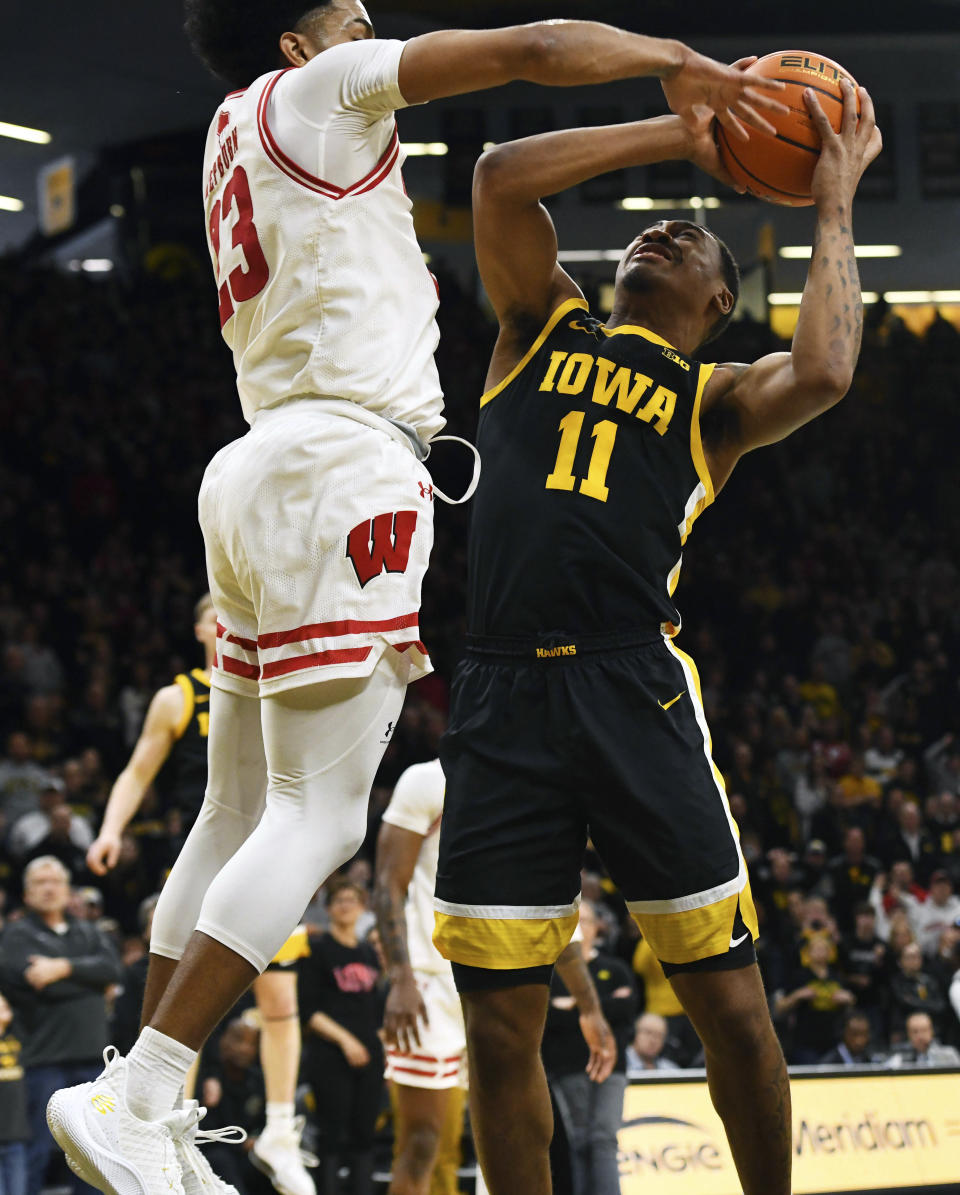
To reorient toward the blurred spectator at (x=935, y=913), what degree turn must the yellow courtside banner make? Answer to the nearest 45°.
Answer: approximately 180°

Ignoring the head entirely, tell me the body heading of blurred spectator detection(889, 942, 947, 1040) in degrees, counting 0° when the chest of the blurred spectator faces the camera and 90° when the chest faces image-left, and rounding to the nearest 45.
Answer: approximately 0°

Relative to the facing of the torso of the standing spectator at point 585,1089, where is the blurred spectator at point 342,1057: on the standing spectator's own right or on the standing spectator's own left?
on the standing spectator's own right

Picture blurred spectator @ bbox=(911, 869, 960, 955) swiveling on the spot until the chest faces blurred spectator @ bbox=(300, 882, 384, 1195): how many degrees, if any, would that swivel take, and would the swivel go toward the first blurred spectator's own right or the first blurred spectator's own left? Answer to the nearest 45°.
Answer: approximately 45° to the first blurred spectator's own right

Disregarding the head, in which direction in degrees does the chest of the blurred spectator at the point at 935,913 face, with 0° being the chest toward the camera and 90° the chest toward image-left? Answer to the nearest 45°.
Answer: approximately 0°

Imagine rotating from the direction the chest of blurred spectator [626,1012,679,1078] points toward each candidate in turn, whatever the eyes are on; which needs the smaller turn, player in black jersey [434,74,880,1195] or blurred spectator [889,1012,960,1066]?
the player in black jersey

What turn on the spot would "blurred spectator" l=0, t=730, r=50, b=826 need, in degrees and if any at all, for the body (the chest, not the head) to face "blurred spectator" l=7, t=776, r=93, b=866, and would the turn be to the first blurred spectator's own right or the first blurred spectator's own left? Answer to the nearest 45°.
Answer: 0° — they already face them
